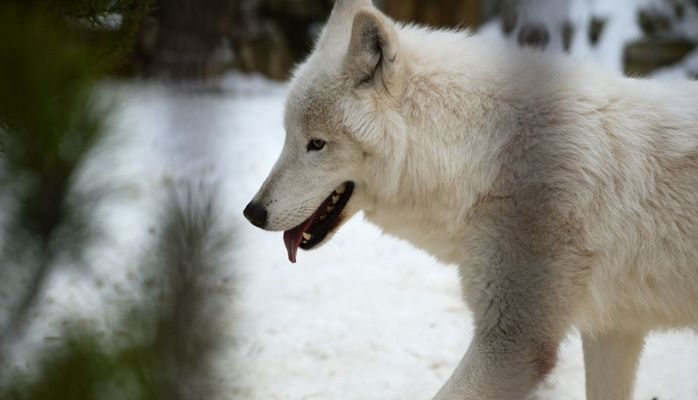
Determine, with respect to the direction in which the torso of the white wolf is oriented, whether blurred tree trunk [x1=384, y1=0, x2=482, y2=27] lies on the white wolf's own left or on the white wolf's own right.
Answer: on the white wolf's own right

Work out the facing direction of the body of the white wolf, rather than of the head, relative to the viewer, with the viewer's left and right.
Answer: facing to the left of the viewer
